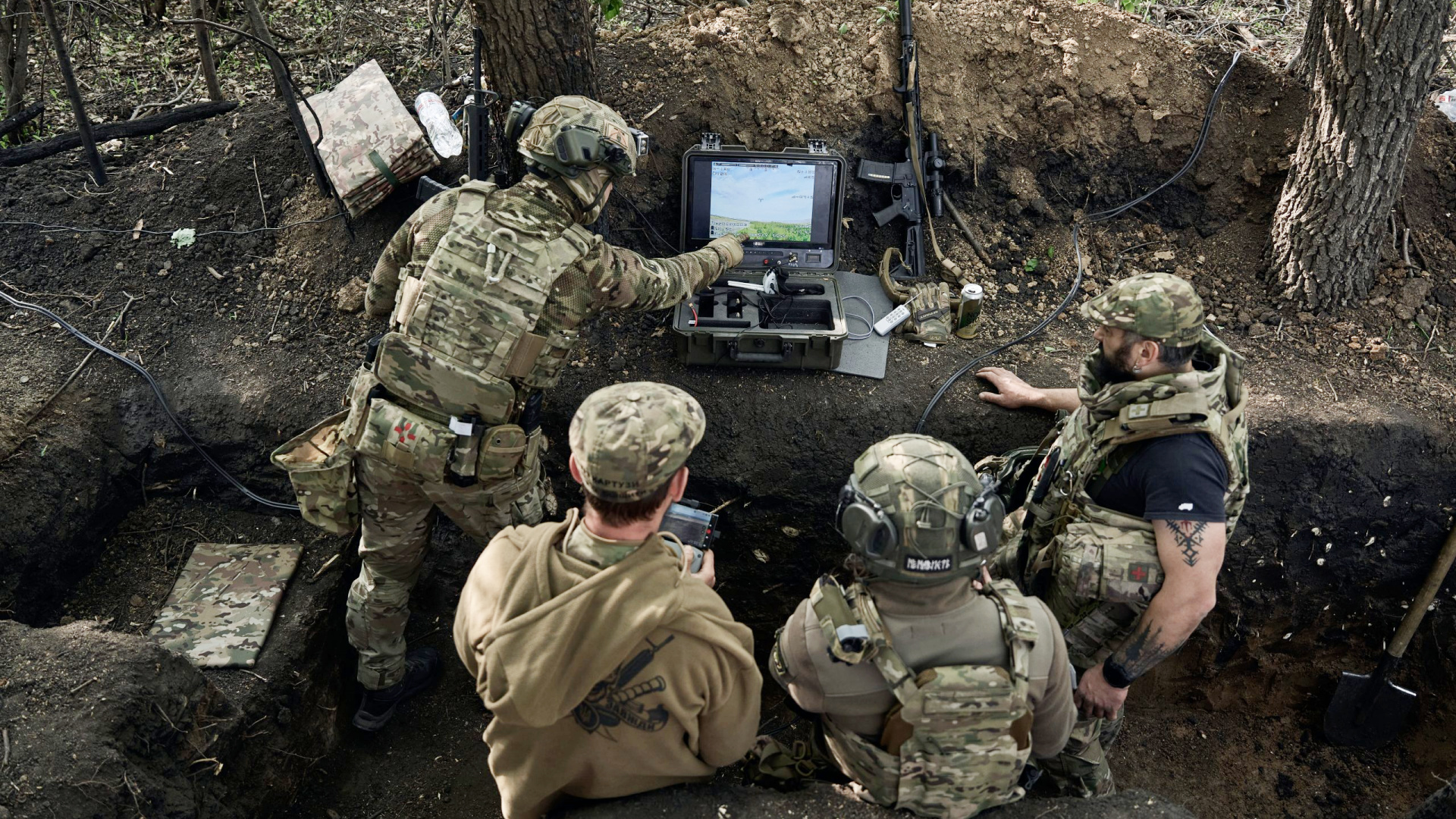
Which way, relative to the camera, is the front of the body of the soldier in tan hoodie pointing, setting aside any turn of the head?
away from the camera

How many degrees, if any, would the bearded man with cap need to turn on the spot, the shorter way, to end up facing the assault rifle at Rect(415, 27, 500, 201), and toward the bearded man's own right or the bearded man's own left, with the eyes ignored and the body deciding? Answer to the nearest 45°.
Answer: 0° — they already face it

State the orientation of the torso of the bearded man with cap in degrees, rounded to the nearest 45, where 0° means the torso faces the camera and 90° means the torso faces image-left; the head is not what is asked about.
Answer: approximately 90°

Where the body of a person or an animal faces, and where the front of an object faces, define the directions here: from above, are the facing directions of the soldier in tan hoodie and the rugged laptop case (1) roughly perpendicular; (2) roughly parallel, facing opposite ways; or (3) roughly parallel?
roughly parallel, facing opposite ways

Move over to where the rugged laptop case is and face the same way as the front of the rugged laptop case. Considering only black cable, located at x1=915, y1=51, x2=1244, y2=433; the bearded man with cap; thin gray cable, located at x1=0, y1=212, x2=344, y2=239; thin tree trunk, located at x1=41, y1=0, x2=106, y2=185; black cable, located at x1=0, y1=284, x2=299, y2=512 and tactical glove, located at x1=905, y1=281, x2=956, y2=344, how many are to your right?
3

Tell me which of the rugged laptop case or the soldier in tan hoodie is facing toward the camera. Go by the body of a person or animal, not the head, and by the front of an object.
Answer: the rugged laptop case

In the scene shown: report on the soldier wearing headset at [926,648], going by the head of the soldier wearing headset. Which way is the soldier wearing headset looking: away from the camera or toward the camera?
away from the camera

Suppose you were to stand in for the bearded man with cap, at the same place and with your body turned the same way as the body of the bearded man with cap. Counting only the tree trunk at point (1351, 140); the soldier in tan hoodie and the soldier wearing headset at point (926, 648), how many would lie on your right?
1

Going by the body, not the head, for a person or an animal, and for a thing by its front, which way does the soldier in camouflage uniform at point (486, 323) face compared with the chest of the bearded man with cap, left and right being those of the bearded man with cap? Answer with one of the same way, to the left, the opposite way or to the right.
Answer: to the right

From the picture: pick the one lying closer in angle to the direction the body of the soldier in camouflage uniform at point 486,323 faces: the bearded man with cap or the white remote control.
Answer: the white remote control

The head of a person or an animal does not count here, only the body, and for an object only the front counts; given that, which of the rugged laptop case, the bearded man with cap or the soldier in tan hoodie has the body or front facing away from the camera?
the soldier in tan hoodie

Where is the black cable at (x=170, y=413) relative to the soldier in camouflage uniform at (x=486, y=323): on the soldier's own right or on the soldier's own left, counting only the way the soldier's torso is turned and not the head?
on the soldier's own left

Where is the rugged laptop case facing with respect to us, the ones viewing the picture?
facing the viewer

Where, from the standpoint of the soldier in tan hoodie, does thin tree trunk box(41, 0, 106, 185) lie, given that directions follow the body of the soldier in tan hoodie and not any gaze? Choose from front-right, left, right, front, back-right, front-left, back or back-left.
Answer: front-left

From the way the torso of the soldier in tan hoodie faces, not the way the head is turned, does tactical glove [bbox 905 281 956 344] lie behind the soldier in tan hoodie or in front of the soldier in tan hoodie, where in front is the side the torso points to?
in front

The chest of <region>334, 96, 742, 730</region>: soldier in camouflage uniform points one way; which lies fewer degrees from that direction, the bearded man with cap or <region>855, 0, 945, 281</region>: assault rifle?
the assault rifle

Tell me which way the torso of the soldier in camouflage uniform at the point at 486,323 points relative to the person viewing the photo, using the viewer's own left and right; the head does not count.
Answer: facing away from the viewer and to the right of the viewer
